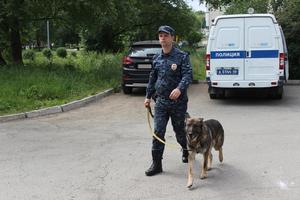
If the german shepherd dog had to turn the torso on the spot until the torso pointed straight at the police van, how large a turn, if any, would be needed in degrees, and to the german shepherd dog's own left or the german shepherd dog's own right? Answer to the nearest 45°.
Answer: approximately 135° to the german shepherd dog's own right

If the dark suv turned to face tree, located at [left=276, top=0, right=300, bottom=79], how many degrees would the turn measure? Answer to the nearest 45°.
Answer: approximately 45° to its right

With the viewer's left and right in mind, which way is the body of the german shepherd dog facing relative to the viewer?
facing the viewer and to the left of the viewer

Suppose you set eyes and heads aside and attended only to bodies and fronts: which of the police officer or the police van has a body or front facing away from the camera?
the police van

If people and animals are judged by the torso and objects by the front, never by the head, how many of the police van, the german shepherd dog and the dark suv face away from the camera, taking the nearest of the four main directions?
2

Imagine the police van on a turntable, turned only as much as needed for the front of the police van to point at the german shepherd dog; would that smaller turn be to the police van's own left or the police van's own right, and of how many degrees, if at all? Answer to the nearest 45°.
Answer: approximately 180°

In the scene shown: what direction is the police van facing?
away from the camera

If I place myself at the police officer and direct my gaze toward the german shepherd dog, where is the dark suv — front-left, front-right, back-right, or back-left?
back-left

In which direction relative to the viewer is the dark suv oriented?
away from the camera

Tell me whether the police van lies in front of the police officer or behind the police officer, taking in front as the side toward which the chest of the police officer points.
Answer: behind

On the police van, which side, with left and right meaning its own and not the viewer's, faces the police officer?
back

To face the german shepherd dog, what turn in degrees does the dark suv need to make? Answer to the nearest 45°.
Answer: approximately 180°

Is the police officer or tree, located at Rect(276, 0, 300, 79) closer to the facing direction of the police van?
the tree

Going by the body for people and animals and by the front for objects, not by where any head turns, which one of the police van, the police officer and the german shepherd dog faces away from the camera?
the police van
